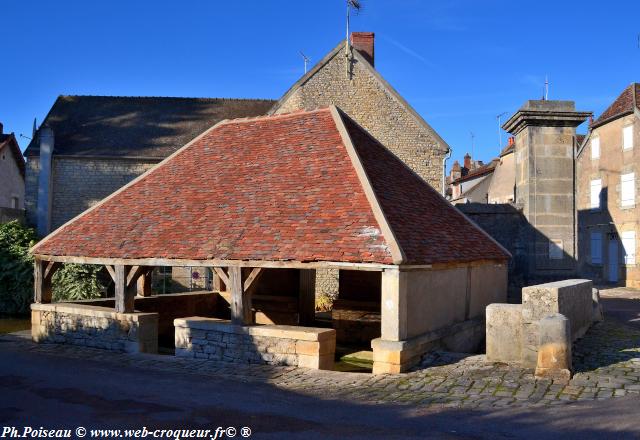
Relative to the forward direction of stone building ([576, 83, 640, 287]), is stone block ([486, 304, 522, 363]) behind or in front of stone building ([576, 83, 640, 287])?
in front

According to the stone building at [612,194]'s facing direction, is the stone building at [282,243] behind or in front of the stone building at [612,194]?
in front

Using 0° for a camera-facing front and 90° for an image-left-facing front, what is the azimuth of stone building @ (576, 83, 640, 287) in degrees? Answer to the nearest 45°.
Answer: approximately 45°

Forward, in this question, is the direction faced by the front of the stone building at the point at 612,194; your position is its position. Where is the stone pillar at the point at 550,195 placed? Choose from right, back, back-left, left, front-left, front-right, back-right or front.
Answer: front-left

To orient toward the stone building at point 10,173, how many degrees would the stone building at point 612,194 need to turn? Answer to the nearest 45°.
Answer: approximately 45° to its right

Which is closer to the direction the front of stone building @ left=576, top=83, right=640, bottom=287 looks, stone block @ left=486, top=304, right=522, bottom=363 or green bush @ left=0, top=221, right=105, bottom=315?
the green bush

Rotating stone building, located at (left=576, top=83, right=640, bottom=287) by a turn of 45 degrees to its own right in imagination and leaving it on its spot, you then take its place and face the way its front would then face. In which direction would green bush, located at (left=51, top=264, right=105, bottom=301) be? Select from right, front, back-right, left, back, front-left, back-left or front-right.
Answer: front-left

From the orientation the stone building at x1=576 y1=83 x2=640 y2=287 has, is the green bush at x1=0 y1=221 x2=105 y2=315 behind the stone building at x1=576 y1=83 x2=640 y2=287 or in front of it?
in front
